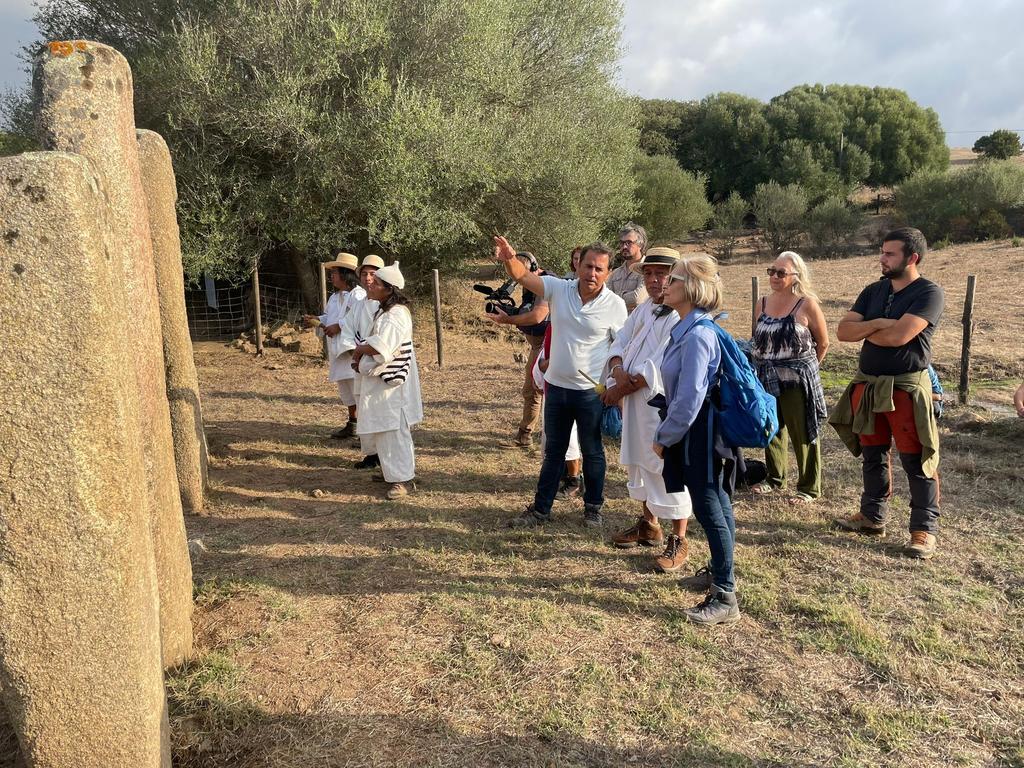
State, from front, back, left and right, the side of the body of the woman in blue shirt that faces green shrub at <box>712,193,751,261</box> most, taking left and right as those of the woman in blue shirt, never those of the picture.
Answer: right

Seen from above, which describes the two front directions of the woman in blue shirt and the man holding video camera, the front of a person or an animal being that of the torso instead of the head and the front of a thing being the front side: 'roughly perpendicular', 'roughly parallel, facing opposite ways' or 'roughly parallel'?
roughly parallel

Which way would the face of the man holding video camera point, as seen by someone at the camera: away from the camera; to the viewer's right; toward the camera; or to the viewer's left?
to the viewer's left

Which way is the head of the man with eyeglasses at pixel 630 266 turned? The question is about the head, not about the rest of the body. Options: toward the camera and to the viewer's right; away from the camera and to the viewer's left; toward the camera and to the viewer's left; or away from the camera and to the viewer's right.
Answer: toward the camera and to the viewer's left

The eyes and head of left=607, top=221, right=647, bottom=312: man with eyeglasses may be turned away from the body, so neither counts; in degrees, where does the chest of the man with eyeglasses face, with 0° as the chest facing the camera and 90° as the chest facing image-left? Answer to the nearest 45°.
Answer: approximately 45°

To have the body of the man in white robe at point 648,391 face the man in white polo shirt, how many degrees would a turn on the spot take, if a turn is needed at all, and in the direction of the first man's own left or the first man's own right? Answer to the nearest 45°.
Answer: approximately 90° to the first man's own right

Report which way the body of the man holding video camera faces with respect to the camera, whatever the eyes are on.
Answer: to the viewer's left

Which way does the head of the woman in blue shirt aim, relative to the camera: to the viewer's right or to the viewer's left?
to the viewer's left

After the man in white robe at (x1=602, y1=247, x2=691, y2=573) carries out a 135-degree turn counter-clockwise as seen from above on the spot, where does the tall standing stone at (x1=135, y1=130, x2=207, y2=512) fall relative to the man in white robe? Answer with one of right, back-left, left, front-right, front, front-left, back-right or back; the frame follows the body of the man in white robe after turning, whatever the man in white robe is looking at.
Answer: back

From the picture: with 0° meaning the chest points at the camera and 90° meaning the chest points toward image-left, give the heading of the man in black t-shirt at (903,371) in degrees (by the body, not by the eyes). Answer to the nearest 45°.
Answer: approximately 45°
